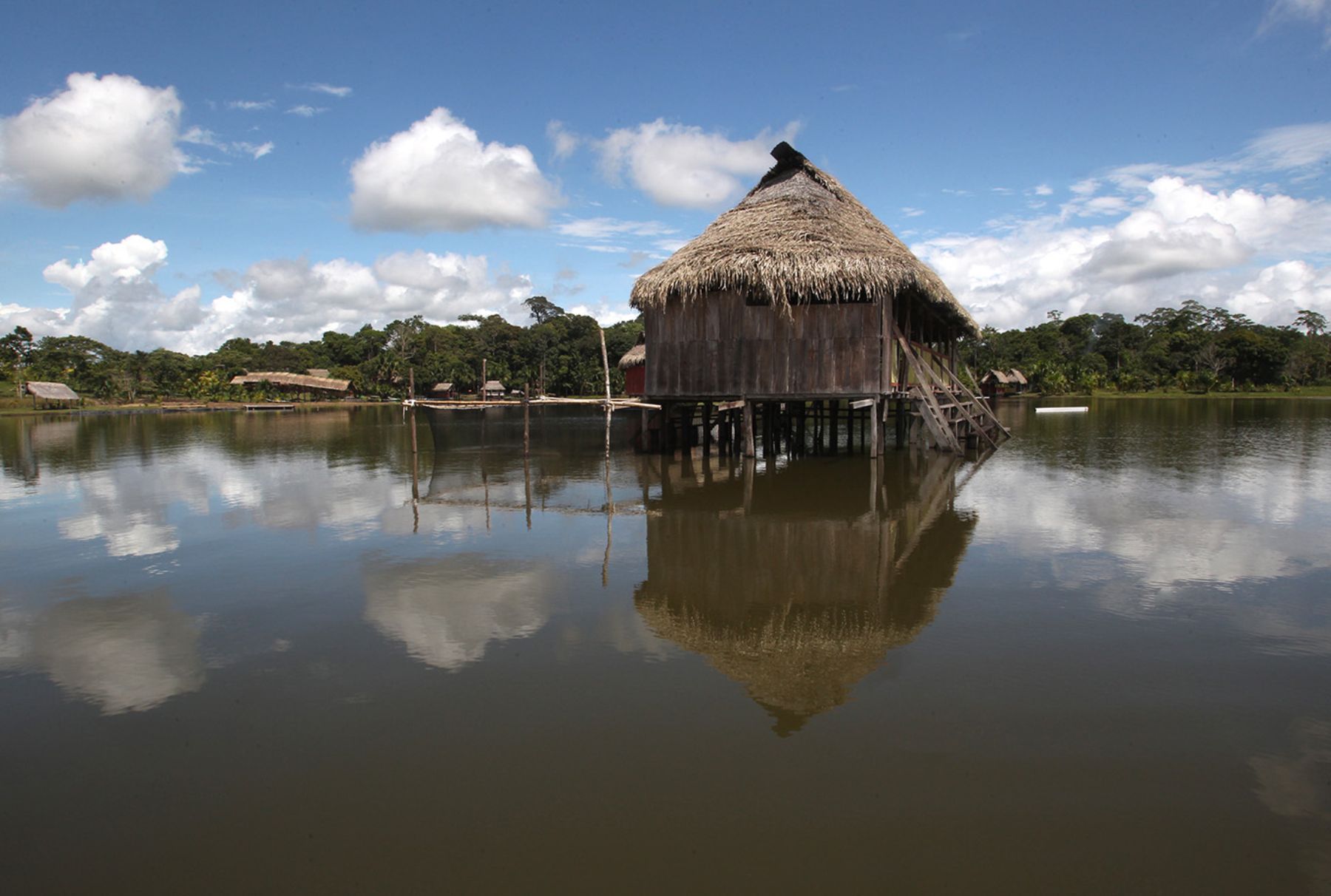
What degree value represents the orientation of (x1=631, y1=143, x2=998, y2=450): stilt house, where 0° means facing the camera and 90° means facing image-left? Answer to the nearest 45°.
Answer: approximately 270°

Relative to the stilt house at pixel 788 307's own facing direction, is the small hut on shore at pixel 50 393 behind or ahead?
behind

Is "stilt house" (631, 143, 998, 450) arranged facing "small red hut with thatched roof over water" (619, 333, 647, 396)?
no

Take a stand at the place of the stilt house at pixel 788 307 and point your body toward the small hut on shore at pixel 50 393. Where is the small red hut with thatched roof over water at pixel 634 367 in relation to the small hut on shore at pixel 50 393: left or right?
right
